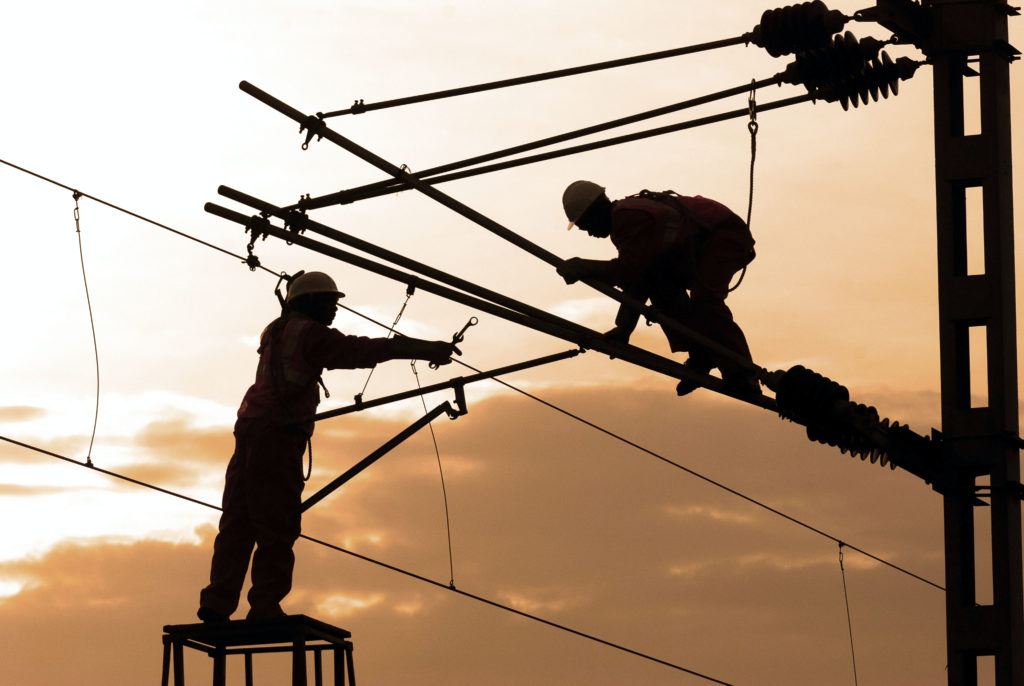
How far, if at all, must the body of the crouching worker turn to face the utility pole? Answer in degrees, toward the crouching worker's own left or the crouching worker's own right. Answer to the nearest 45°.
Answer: approximately 180°

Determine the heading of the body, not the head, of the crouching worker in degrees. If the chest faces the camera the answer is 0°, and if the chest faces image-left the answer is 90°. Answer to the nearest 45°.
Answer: approximately 90°

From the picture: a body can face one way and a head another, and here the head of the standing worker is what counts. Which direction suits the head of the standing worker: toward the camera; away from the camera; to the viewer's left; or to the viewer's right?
to the viewer's right

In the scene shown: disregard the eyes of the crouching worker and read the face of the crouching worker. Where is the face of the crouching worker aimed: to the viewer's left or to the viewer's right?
to the viewer's left

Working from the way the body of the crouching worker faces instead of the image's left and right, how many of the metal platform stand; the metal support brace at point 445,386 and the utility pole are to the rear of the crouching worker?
1

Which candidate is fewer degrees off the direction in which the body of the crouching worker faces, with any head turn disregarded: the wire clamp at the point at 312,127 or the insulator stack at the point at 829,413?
the wire clamp

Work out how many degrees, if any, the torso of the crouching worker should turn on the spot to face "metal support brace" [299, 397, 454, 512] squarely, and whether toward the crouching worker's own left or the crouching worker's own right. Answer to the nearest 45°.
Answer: approximately 45° to the crouching worker's own right

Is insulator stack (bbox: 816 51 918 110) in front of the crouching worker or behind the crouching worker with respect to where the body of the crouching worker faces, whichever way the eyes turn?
behind
